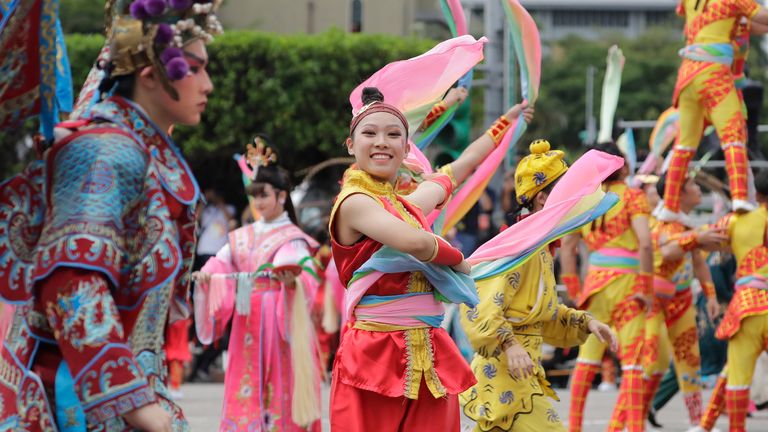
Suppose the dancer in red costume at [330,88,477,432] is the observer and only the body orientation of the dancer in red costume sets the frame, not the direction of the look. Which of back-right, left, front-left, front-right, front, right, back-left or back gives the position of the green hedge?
back-left

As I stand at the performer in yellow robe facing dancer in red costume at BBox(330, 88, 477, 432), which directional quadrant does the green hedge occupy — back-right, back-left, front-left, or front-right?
back-right

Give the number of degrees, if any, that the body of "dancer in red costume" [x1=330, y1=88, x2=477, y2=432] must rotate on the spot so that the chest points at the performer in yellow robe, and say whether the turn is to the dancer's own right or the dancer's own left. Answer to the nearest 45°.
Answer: approximately 90° to the dancer's own left

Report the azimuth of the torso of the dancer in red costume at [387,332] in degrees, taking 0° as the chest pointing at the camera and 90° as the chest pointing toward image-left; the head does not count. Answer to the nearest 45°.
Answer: approximately 315°
